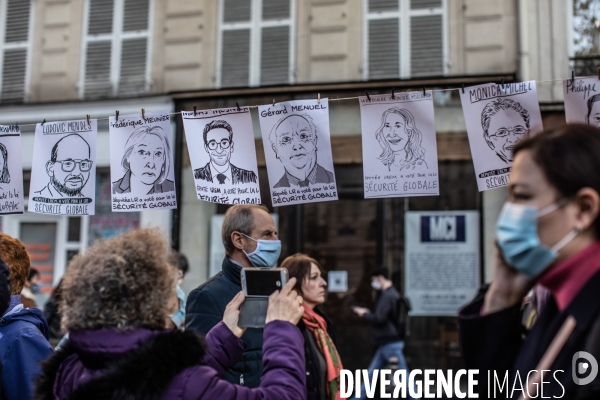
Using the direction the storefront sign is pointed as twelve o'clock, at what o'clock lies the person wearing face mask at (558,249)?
The person wearing face mask is roughly at 12 o'clock from the storefront sign.

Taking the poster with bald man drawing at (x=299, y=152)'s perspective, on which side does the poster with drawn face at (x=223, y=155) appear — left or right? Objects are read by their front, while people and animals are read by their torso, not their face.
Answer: on its right

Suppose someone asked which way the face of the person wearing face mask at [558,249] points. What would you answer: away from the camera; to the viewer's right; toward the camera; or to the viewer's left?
to the viewer's left

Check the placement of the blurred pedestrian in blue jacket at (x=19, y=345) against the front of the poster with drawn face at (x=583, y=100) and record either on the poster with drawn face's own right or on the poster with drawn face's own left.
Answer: on the poster with drawn face's own right

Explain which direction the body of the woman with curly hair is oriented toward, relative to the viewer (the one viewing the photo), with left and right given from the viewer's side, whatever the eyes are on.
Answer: facing away from the viewer and to the right of the viewer

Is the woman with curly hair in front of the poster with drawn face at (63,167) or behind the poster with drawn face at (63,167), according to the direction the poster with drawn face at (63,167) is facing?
in front

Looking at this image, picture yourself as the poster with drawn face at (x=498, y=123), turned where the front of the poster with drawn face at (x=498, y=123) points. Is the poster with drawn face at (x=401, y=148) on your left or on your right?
on your right

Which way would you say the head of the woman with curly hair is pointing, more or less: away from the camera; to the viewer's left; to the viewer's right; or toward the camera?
away from the camera

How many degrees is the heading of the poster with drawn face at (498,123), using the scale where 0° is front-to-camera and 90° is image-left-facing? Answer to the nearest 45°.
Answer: approximately 0°

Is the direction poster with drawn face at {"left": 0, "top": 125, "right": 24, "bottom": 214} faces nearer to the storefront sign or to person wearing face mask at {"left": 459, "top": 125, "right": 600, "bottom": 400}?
the person wearing face mask

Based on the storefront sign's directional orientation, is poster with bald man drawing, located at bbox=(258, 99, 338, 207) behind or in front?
in front
